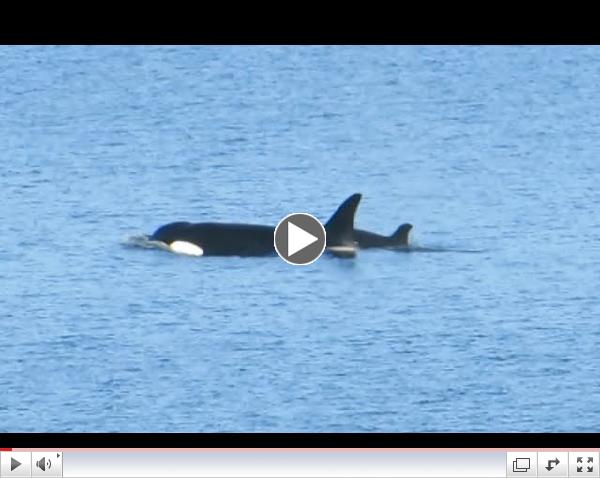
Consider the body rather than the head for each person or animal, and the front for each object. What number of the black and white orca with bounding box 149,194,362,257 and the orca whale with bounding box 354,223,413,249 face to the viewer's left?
2

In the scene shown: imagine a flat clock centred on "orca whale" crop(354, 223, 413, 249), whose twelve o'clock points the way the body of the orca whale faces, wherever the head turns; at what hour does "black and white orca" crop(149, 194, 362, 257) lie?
The black and white orca is roughly at 12 o'clock from the orca whale.

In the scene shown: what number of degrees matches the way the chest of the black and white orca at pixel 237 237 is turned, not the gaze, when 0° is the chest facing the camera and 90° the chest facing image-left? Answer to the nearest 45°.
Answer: approximately 90°

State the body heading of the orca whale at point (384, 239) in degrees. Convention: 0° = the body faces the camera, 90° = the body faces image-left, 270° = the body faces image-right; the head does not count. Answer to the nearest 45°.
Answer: approximately 90°

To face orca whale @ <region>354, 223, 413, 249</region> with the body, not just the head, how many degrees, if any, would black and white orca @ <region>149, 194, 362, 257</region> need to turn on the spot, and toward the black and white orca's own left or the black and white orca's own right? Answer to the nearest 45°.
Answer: approximately 180°
